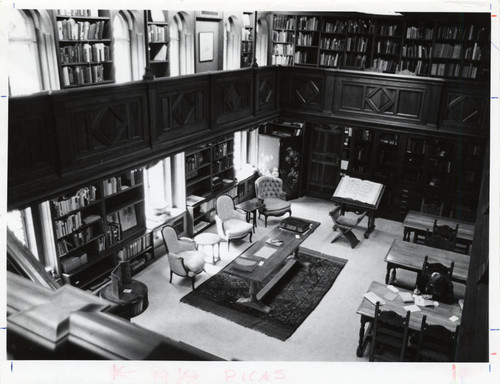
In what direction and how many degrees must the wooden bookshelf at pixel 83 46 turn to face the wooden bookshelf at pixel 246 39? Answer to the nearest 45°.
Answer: approximately 90° to its left

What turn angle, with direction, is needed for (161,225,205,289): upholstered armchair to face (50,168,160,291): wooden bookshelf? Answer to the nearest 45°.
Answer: approximately 135° to its right

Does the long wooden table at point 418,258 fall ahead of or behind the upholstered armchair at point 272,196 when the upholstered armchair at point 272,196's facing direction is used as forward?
ahead

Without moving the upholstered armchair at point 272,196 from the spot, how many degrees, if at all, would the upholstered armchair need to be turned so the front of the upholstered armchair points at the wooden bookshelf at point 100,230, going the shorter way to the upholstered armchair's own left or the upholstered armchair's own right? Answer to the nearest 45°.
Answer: approximately 90° to the upholstered armchair's own right

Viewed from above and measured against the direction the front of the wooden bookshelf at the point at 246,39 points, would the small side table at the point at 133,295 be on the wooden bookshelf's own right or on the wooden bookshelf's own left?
on the wooden bookshelf's own right

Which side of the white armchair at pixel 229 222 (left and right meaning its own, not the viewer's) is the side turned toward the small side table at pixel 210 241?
right

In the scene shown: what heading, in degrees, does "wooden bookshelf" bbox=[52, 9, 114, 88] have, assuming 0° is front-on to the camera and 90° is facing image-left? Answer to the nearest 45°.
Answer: approximately 315°

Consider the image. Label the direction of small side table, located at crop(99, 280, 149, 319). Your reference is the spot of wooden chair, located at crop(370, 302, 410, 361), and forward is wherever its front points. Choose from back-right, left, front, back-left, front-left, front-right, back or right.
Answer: left

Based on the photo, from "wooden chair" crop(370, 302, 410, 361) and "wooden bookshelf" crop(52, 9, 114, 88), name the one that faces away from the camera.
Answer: the wooden chair

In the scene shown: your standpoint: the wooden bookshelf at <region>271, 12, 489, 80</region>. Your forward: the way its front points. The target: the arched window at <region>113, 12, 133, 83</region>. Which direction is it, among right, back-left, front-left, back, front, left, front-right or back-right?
front-right

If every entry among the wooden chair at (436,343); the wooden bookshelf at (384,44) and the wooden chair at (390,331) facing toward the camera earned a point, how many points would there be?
1

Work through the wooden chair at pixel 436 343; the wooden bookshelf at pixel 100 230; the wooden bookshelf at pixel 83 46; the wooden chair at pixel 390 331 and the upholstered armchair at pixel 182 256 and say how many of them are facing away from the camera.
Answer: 2
